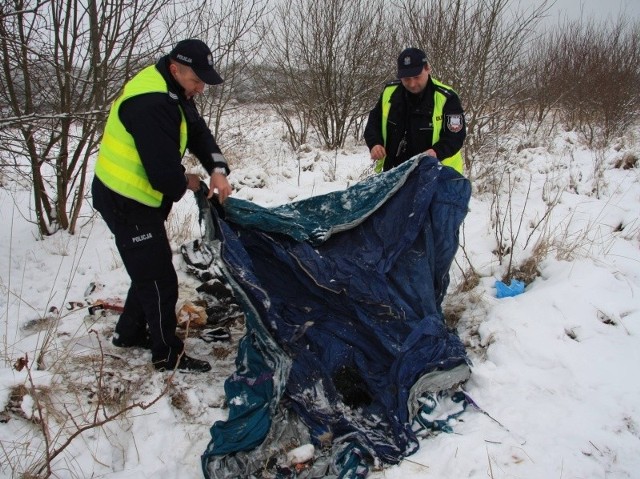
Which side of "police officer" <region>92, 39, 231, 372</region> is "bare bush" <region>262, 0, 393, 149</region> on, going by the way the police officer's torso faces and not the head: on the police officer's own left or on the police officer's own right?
on the police officer's own left

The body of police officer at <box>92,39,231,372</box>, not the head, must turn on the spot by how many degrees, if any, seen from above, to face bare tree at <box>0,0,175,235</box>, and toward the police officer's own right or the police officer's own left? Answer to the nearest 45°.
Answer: approximately 90° to the police officer's own left

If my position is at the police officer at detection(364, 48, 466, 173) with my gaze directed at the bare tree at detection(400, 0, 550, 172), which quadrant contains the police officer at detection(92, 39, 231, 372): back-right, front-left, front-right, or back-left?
back-left

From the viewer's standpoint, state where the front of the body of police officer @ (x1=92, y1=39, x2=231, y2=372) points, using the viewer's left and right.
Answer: facing to the right of the viewer

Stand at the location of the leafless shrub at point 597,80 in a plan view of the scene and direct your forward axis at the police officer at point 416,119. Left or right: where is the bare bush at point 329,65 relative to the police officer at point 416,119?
right

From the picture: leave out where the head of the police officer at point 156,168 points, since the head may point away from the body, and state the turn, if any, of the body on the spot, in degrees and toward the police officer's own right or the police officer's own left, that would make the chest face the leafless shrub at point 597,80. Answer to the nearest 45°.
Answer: approximately 45° to the police officer's own left
